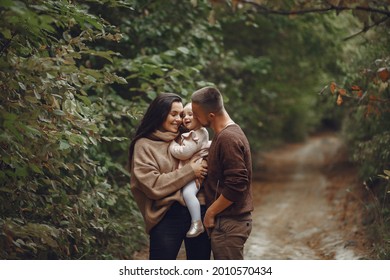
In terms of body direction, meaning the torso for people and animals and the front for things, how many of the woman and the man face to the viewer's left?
1

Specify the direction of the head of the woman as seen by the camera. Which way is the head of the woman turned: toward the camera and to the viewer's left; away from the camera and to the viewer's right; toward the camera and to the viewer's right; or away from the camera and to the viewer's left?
toward the camera and to the viewer's right

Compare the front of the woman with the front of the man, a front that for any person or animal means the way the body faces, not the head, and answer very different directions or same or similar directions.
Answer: very different directions

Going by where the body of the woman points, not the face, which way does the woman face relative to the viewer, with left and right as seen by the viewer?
facing to the right of the viewer

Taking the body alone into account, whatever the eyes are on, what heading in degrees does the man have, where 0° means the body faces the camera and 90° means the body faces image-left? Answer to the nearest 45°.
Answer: approximately 90°

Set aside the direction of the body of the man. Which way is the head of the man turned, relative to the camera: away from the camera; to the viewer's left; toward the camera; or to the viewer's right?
to the viewer's left
